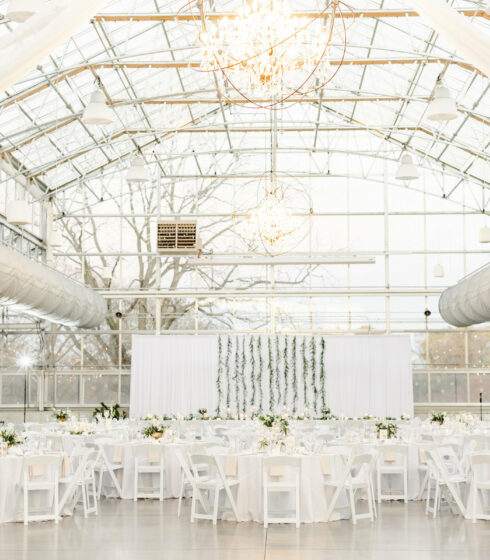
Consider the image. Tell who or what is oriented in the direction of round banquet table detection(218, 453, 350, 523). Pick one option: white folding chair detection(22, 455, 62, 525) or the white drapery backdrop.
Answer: the white drapery backdrop

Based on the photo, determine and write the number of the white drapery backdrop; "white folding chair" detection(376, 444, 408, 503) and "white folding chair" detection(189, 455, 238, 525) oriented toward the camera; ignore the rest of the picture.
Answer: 1

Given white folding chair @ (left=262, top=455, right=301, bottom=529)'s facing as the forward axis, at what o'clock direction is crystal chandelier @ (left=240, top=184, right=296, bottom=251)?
The crystal chandelier is roughly at 12 o'clock from the white folding chair.

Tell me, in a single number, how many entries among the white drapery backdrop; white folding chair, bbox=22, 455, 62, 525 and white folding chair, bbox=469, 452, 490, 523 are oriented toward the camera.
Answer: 1

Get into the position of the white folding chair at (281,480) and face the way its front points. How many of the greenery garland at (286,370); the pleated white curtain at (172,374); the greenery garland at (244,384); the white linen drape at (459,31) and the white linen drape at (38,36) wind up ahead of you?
3

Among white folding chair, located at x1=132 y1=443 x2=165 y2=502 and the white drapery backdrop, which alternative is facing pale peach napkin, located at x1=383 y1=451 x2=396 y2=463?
the white drapery backdrop

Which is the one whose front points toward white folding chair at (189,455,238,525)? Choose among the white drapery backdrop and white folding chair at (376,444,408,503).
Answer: the white drapery backdrop

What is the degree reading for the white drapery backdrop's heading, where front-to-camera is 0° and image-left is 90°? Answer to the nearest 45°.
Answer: approximately 0°

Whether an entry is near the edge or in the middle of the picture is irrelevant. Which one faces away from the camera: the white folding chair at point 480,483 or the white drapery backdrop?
the white folding chair

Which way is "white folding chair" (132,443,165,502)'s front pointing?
away from the camera

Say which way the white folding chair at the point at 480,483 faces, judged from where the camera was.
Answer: facing away from the viewer

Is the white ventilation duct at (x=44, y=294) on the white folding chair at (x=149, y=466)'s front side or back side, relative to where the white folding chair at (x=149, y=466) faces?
on the front side

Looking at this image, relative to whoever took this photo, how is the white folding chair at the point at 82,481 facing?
facing away from the viewer and to the left of the viewer

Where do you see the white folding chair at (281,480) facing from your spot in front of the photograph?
facing away from the viewer

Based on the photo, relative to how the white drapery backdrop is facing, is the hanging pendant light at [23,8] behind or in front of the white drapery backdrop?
in front
